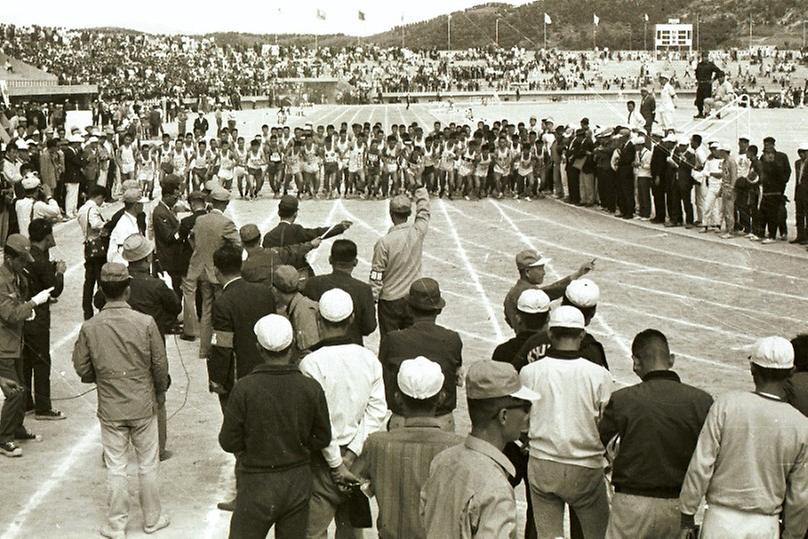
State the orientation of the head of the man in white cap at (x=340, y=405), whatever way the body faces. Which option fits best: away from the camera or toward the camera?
away from the camera

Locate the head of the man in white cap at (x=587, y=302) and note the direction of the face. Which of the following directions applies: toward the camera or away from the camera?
away from the camera

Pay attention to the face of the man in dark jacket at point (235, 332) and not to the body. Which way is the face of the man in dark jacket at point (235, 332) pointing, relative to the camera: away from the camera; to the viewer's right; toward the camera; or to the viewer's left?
away from the camera

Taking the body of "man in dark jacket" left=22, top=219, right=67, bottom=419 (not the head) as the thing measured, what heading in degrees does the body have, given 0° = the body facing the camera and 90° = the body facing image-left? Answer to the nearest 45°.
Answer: approximately 270°

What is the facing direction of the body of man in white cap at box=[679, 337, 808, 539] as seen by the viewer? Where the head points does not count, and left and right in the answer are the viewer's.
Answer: facing away from the viewer

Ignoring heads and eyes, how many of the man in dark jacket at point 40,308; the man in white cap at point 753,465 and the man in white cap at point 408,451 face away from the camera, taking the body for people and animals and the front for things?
2

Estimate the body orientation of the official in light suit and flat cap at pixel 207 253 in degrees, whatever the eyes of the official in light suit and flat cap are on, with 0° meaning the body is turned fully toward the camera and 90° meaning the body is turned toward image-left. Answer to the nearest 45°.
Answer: approximately 180°

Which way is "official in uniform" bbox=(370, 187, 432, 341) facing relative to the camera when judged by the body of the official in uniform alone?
away from the camera

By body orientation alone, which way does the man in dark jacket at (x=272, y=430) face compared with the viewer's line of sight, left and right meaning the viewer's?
facing away from the viewer

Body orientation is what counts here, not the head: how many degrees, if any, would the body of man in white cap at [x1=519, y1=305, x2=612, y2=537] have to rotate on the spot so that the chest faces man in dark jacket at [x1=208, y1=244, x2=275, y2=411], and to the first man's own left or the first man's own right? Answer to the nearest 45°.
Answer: approximately 45° to the first man's own left

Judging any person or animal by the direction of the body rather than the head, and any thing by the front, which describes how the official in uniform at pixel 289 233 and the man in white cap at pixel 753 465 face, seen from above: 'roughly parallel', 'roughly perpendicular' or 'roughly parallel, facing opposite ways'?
roughly parallel

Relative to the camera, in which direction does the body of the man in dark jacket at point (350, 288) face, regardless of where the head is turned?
away from the camera

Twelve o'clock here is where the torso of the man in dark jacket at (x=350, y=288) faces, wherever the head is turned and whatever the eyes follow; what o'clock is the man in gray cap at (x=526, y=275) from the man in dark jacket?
The man in gray cap is roughly at 3 o'clock from the man in dark jacket.

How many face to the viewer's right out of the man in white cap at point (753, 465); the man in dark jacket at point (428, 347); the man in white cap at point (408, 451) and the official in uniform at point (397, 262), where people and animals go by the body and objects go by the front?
0

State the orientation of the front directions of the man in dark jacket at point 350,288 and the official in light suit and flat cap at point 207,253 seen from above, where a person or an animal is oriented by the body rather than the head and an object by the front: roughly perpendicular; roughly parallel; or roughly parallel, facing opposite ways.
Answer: roughly parallel

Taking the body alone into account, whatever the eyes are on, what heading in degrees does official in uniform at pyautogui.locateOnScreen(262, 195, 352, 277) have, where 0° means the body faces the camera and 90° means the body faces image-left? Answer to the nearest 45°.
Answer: approximately 180°

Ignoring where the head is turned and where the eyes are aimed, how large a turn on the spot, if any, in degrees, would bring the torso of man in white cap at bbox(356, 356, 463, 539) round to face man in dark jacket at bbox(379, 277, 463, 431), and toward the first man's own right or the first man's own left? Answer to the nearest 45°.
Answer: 0° — they already face them
